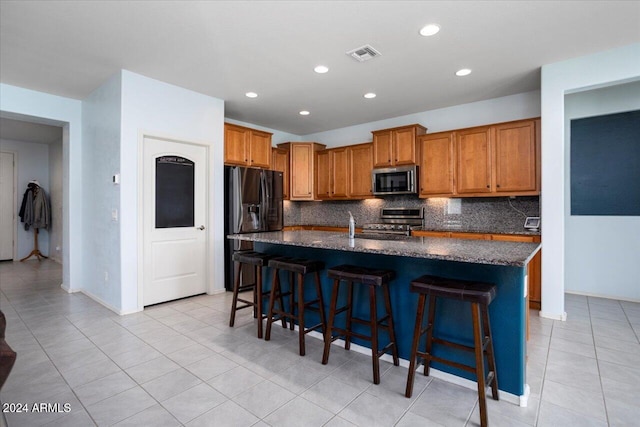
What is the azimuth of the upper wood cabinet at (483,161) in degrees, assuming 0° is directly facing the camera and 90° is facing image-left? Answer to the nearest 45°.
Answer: approximately 45°

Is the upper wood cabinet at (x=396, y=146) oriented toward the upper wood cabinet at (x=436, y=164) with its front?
no

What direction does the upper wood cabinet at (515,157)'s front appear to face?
toward the camera

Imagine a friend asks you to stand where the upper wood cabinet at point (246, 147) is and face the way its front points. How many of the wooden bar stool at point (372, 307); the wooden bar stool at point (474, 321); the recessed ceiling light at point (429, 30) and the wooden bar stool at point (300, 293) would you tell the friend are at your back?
0

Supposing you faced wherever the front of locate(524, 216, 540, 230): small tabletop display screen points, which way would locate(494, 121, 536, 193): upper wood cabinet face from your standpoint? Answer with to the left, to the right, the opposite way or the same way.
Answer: the same way

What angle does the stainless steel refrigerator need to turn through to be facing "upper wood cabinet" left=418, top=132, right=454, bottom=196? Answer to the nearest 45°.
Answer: approximately 45° to its left

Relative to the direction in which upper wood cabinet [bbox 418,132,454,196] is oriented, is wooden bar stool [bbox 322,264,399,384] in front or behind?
in front

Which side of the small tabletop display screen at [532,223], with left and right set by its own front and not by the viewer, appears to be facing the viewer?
front

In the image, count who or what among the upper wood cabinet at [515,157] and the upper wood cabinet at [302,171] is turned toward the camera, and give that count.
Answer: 2

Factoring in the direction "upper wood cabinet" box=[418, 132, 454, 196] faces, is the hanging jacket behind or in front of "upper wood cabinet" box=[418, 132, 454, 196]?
in front

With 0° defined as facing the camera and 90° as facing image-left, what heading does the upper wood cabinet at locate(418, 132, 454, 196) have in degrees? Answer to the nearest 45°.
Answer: approximately 45°
